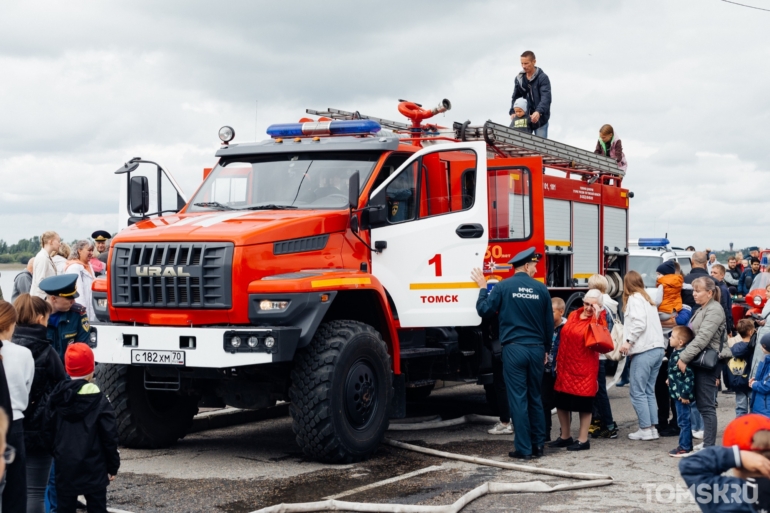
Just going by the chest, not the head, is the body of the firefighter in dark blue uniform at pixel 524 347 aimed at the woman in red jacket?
no

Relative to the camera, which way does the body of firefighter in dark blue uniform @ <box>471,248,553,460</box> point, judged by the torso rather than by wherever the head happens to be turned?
away from the camera

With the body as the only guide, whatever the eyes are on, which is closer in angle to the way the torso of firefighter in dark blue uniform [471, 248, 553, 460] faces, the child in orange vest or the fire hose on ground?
the child in orange vest

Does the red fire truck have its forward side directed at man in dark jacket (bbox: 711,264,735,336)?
no

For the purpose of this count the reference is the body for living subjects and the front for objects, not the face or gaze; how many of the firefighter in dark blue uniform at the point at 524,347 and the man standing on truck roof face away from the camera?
1

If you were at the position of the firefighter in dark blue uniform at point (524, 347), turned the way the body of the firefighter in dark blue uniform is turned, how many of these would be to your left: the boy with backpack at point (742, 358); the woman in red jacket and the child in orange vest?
0

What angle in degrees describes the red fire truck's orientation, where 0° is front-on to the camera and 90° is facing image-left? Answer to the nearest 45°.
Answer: approximately 45°

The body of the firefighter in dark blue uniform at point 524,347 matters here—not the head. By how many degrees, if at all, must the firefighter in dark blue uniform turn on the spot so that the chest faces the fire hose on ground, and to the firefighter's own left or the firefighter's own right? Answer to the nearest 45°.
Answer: approximately 180°

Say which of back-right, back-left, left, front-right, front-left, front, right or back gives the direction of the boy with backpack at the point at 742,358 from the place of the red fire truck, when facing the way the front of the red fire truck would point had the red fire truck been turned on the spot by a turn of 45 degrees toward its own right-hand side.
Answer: back

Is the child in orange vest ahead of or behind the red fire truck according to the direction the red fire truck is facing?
behind

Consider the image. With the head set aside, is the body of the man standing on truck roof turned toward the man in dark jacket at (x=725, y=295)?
no

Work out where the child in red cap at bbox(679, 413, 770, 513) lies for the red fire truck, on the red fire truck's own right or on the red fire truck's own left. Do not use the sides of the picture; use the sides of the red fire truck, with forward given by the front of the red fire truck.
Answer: on the red fire truck's own left

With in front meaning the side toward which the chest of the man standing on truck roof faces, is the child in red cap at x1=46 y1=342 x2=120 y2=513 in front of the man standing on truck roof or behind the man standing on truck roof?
in front

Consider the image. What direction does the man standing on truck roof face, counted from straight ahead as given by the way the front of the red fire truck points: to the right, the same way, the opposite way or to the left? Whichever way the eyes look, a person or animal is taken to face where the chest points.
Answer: the same way

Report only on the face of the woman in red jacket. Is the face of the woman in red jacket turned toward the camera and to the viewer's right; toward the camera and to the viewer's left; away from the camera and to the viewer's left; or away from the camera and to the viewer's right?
toward the camera and to the viewer's left

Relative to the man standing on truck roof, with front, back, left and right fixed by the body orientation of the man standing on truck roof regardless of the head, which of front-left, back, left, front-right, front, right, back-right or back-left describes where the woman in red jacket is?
front-left

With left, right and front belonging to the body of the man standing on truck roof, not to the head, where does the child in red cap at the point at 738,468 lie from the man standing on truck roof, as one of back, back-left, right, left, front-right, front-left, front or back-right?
front-left
